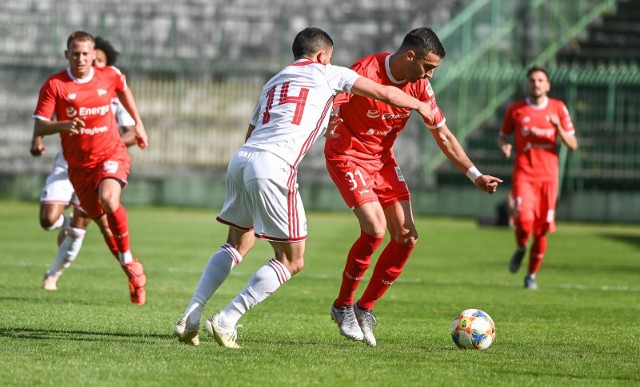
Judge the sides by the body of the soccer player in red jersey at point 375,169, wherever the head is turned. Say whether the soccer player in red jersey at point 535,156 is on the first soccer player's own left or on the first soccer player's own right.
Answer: on the first soccer player's own left

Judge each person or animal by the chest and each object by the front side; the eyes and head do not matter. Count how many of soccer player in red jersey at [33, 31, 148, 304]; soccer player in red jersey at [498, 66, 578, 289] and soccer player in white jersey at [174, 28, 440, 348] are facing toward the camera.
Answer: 2

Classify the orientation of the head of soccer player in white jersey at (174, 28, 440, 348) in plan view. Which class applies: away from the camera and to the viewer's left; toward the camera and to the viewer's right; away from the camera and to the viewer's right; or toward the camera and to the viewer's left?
away from the camera and to the viewer's right

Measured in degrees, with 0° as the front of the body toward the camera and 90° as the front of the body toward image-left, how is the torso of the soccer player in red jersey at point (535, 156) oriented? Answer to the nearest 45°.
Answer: approximately 0°

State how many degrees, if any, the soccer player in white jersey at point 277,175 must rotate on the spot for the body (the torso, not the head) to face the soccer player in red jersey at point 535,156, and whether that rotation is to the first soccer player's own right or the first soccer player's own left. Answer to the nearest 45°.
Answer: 0° — they already face them
